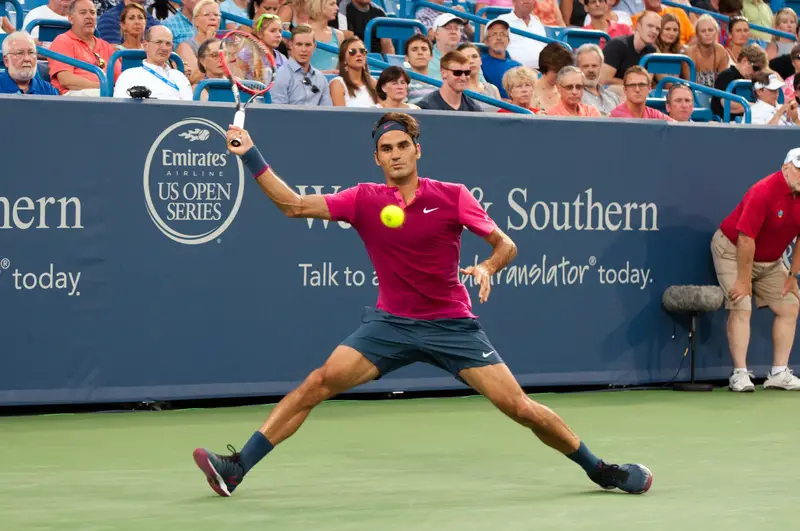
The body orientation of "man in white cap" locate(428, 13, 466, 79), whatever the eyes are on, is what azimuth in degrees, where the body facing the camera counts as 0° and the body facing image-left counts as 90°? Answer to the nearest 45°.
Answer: approximately 315°

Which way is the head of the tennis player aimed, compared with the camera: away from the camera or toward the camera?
toward the camera

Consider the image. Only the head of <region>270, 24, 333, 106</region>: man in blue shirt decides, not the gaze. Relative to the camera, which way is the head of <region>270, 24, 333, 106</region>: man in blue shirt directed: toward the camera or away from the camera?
toward the camera

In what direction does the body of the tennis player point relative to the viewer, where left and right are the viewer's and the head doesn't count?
facing the viewer

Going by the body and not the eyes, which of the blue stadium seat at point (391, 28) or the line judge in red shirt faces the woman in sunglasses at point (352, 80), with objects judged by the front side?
the blue stadium seat

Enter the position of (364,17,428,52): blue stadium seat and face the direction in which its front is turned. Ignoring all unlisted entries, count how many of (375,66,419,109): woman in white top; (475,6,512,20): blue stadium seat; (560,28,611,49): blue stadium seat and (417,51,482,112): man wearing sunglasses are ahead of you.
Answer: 2

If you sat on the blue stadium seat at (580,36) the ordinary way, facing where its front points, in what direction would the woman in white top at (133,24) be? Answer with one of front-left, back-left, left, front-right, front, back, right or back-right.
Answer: front-right

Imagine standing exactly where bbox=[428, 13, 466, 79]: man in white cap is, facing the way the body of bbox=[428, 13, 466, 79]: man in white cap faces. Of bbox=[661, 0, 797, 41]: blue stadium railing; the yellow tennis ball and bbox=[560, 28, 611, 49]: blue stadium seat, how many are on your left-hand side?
2

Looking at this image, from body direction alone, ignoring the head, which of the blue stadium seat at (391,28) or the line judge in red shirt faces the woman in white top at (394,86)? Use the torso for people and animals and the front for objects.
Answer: the blue stadium seat

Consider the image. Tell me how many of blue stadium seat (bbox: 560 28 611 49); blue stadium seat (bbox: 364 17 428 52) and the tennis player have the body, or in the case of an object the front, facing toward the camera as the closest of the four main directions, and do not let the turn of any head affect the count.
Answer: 3

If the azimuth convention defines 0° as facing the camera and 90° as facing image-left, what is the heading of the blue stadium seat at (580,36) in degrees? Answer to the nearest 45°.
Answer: approximately 0°

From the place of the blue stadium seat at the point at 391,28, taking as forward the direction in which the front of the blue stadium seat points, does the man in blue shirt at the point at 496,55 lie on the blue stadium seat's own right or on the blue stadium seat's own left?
on the blue stadium seat's own left

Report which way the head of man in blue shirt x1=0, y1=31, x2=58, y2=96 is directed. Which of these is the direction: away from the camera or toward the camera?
toward the camera

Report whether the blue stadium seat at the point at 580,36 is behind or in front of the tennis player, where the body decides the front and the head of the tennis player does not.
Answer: behind

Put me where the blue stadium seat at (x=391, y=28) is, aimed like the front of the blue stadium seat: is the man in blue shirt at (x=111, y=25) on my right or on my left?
on my right

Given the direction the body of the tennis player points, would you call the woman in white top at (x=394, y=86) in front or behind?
behind

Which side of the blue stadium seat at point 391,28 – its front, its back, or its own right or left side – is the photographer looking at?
front
